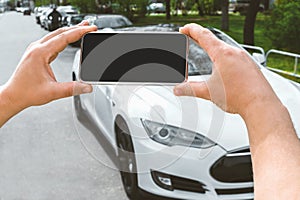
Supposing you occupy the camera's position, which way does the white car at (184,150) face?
facing the viewer and to the right of the viewer

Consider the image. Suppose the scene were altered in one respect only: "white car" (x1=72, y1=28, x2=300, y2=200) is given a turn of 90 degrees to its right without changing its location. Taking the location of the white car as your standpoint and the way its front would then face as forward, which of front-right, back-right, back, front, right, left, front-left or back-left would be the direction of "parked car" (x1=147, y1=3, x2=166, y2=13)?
back-right

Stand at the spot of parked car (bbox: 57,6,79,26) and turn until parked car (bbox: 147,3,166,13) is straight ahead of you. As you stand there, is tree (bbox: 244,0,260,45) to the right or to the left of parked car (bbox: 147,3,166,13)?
right

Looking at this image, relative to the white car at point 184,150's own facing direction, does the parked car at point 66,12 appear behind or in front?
behind

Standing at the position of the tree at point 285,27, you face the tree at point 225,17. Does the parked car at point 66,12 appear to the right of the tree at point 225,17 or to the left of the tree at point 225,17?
left

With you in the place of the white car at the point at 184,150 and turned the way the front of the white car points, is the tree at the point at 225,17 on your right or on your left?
on your left

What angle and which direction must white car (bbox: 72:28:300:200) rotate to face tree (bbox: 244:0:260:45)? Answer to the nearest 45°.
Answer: approximately 135° to its left

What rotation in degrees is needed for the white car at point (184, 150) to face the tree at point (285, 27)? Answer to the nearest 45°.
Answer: approximately 135° to its left
